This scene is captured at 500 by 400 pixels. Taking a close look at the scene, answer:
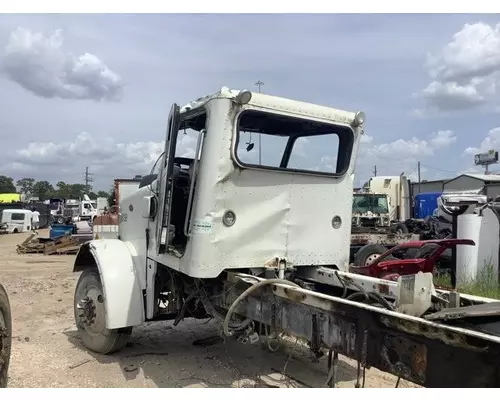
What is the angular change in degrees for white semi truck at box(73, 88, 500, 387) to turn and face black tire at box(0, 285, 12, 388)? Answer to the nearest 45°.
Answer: approximately 90° to its left

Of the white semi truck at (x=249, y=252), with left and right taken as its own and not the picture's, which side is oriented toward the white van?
front

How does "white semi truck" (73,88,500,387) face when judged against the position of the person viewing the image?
facing away from the viewer and to the left of the viewer

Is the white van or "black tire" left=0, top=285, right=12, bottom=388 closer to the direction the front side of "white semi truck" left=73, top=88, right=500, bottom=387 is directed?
the white van
